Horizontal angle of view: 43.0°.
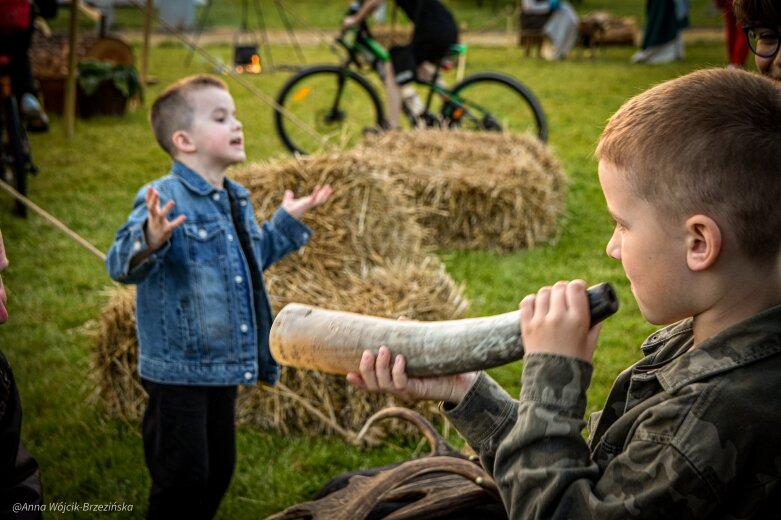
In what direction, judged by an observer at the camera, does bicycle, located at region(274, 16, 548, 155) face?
facing to the left of the viewer

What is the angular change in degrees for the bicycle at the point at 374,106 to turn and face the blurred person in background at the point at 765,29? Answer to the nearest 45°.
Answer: approximately 90° to its left

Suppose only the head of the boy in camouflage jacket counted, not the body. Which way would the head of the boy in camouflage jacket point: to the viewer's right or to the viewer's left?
to the viewer's left

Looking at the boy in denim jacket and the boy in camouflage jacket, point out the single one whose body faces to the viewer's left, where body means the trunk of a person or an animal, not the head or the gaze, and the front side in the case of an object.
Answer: the boy in camouflage jacket

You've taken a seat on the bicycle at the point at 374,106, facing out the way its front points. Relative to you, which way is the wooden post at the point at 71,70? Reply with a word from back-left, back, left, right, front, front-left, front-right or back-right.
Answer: front

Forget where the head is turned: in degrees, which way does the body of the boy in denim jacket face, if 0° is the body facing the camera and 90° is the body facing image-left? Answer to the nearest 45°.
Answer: approximately 315°

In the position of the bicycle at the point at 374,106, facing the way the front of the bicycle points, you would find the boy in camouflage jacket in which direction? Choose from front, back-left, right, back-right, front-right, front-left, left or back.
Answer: left

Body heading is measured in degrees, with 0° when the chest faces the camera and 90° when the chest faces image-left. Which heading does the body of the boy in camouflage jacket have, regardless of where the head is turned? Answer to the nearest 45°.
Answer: approximately 90°

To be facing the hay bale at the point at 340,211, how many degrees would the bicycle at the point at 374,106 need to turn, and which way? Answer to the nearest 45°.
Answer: approximately 90° to its left

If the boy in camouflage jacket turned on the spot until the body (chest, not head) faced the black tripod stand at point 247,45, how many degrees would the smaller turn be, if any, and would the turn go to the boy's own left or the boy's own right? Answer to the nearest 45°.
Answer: approximately 45° to the boy's own right

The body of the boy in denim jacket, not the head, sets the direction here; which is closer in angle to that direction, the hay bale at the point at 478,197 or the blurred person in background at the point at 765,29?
the blurred person in background

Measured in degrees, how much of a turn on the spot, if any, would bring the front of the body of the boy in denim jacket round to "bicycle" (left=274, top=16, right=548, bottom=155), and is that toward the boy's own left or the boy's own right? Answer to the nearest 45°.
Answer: approximately 135° to the boy's own left
